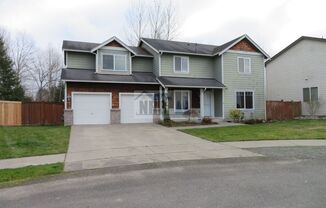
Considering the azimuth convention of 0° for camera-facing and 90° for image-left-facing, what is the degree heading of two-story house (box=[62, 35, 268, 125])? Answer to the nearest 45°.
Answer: approximately 0°

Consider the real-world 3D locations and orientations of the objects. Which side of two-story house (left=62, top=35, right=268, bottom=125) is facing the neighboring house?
left

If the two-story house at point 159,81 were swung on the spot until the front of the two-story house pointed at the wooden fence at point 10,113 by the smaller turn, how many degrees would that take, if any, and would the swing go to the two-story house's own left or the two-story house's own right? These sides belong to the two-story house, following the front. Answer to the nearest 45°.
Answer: approximately 90° to the two-story house's own right

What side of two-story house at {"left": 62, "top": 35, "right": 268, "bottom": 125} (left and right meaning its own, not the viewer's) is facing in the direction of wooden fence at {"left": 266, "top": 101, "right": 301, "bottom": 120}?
left

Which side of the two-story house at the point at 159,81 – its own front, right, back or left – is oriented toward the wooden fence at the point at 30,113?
right

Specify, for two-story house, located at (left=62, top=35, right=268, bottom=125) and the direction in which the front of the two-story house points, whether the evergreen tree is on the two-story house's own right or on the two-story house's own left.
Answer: on the two-story house's own right
